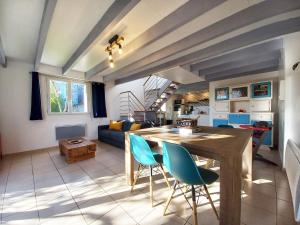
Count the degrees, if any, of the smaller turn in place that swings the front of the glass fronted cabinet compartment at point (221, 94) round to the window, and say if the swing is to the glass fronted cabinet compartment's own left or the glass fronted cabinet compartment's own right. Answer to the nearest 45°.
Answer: approximately 45° to the glass fronted cabinet compartment's own right

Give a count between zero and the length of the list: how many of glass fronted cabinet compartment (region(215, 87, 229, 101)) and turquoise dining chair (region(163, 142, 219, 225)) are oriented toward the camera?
1

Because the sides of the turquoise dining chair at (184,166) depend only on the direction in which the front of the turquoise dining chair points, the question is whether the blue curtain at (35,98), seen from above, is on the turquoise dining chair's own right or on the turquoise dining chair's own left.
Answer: on the turquoise dining chair's own left

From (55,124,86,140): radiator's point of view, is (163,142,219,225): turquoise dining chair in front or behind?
in front

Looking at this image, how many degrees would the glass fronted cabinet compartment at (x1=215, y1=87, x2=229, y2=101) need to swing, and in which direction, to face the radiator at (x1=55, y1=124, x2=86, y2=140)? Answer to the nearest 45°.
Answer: approximately 45° to its right

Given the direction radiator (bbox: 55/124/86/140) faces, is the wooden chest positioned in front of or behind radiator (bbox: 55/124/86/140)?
in front

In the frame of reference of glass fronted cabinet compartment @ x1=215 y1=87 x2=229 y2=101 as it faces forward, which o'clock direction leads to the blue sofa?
The blue sofa is roughly at 2 o'clock from the glass fronted cabinet compartment.

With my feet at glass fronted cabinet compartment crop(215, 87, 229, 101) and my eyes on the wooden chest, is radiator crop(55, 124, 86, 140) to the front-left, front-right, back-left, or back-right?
front-right

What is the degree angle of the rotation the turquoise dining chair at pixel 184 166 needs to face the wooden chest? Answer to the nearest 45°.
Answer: approximately 90° to its left

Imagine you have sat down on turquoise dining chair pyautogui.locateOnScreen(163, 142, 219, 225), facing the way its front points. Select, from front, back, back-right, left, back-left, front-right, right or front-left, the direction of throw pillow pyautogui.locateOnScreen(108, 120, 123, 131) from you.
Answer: left

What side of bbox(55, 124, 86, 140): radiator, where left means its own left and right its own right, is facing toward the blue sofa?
left

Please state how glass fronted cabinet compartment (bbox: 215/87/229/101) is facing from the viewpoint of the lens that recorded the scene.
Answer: facing the viewer

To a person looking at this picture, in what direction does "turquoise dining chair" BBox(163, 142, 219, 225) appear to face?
facing away from the viewer and to the right of the viewer

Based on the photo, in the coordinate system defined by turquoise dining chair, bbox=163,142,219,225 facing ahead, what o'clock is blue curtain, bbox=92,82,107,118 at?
The blue curtain is roughly at 9 o'clock from the turquoise dining chair.

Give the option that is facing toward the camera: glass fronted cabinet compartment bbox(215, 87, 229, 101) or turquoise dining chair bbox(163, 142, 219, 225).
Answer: the glass fronted cabinet compartment

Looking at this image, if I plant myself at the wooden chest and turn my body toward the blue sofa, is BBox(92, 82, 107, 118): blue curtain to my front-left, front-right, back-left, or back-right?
front-left
